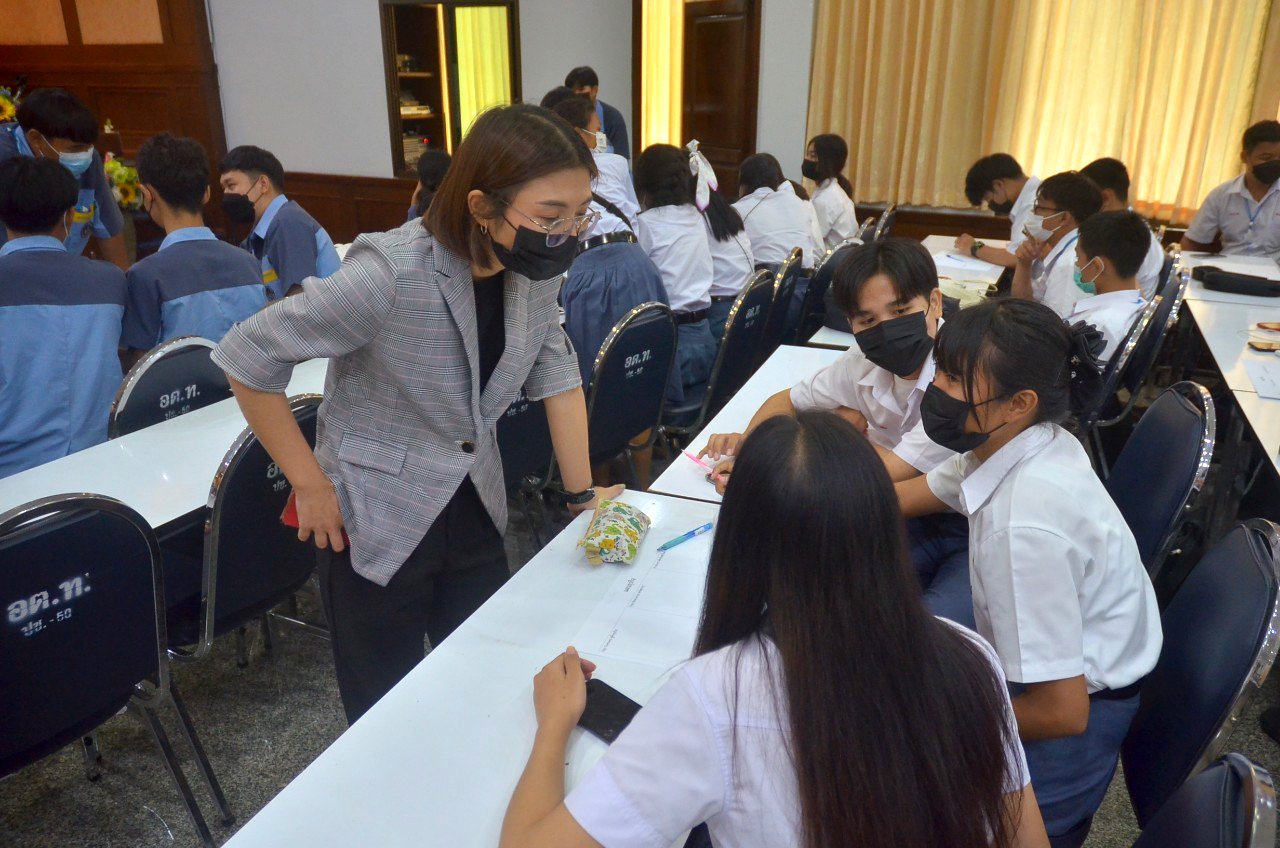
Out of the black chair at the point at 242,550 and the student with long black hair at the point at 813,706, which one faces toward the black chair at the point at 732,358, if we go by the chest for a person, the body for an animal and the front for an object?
the student with long black hair

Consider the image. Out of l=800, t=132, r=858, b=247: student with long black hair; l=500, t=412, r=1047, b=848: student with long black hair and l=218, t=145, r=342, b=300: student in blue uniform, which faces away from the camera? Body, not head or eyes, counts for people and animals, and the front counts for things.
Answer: l=500, t=412, r=1047, b=848: student with long black hair

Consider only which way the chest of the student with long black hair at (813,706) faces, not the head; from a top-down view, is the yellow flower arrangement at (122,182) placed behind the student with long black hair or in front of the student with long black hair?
in front

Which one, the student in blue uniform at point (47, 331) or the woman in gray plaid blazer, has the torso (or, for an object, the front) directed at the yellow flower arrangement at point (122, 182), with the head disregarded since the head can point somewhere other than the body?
the student in blue uniform

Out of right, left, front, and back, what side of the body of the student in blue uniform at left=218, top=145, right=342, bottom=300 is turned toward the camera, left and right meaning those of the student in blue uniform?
left

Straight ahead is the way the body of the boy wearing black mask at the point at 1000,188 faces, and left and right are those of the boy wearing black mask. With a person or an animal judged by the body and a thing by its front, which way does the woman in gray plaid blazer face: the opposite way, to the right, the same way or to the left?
the opposite way

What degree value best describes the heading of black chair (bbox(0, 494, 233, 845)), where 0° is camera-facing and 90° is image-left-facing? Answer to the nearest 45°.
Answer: approximately 135°

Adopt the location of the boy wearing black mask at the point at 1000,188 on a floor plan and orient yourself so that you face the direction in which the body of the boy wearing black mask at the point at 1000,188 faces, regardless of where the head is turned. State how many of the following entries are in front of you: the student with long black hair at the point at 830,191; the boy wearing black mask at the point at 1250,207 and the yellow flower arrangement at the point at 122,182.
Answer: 2

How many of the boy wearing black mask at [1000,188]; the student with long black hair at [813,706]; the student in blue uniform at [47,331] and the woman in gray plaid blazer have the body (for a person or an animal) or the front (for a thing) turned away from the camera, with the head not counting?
2

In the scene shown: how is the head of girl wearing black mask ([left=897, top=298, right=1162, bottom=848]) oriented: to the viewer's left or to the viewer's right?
to the viewer's left

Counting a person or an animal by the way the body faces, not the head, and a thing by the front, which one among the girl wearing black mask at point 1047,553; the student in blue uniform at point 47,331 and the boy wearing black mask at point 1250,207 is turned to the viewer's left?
the girl wearing black mask

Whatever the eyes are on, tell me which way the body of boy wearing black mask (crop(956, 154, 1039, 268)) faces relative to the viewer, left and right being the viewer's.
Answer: facing to the left of the viewer

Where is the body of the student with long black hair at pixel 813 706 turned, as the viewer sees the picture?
away from the camera

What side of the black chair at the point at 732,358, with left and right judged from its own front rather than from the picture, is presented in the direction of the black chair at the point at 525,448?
left

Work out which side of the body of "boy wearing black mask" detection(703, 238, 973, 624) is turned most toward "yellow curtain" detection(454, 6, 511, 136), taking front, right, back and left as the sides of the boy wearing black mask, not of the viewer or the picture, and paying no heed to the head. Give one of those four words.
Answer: right
